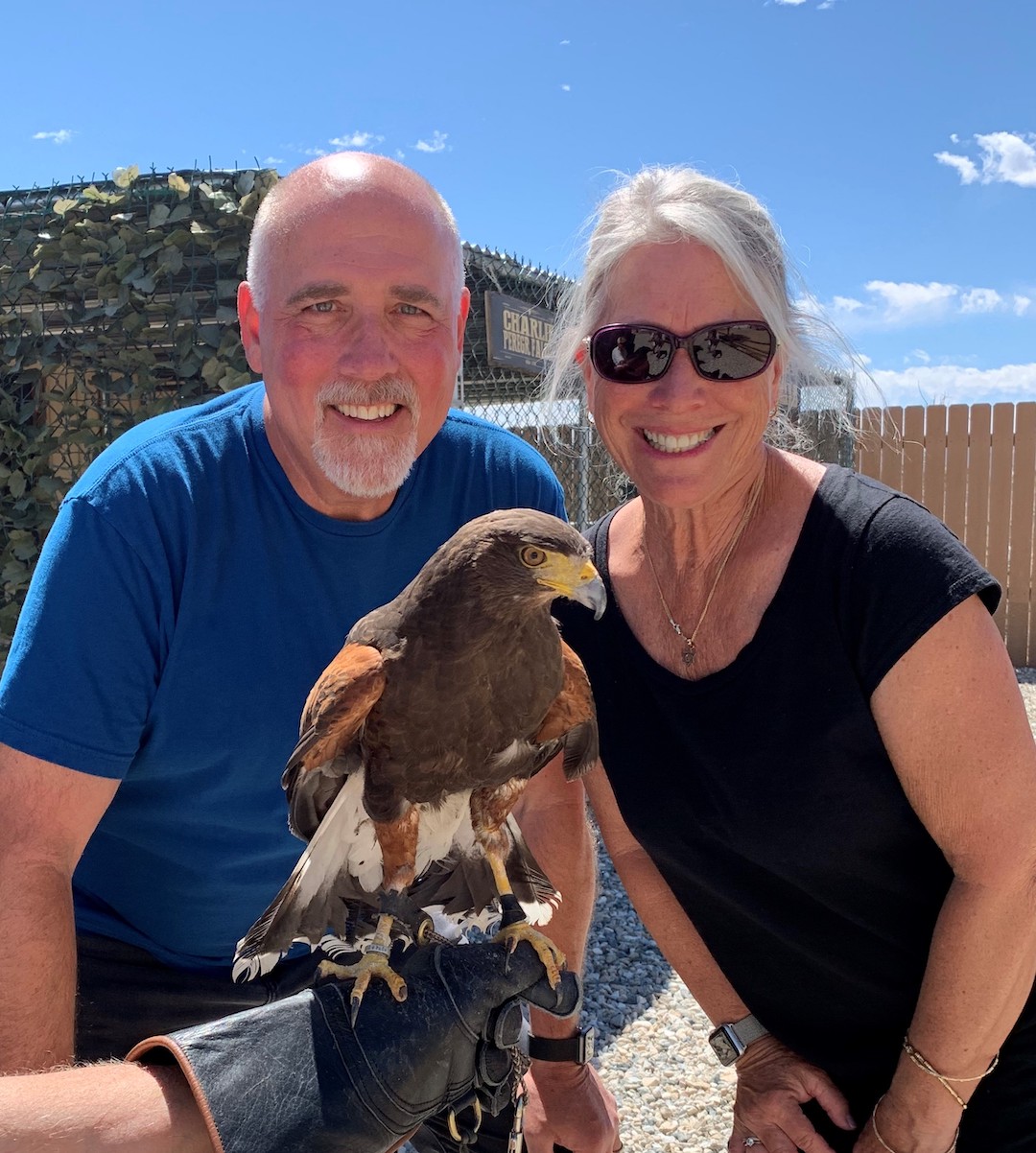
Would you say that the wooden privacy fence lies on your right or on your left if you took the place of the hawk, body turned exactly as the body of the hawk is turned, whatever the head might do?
on your left

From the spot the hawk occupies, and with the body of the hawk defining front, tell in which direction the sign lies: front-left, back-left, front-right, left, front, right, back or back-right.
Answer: back-left

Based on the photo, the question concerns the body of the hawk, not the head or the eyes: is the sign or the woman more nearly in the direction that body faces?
the woman

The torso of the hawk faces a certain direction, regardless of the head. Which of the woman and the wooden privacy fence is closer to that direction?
the woman

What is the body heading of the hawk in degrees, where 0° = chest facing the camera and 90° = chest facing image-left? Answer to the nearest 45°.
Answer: approximately 315°

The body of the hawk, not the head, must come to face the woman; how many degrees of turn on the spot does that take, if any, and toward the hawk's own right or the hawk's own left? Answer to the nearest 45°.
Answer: approximately 45° to the hawk's own left
